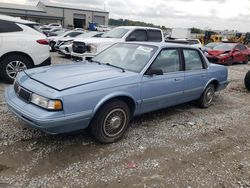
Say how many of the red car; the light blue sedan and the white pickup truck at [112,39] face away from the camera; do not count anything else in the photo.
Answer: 0

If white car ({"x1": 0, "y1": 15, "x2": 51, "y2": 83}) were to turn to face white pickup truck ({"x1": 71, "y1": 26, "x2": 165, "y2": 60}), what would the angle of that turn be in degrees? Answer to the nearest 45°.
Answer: approximately 135° to its right

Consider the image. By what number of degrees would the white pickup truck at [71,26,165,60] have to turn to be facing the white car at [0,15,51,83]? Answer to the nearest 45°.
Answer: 0° — it already faces it

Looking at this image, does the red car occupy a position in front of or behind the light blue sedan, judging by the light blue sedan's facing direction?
behind

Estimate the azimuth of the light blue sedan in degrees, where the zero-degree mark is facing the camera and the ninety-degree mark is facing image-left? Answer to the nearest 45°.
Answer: approximately 45°

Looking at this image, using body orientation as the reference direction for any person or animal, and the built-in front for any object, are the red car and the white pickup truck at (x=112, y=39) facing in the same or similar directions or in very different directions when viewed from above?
same or similar directions

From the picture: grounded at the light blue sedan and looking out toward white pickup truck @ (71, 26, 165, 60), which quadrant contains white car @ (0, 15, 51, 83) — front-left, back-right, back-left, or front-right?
front-left

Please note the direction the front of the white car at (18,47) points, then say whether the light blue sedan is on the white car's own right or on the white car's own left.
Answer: on the white car's own left

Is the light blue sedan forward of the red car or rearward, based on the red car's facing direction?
forward

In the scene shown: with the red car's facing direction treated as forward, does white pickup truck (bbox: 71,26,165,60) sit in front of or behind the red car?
in front

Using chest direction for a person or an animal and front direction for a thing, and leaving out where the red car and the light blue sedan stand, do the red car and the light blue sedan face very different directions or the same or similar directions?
same or similar directions

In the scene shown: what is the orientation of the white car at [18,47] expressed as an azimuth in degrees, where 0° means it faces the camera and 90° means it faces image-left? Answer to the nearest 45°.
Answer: approximately 90°

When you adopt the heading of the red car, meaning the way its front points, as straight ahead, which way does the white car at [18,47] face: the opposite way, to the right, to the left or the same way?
the same way

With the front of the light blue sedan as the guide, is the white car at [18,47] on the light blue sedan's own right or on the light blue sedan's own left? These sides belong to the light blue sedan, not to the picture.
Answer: on the light blue sedan's own right

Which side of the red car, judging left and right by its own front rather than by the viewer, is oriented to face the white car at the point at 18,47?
front

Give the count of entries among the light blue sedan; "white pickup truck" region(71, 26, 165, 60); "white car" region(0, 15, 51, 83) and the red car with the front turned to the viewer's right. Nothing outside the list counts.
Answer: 0

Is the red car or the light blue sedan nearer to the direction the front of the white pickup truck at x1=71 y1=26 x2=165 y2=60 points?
the light blue sedan

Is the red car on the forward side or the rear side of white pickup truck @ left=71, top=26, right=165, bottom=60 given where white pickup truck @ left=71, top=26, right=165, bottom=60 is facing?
on the rear side
